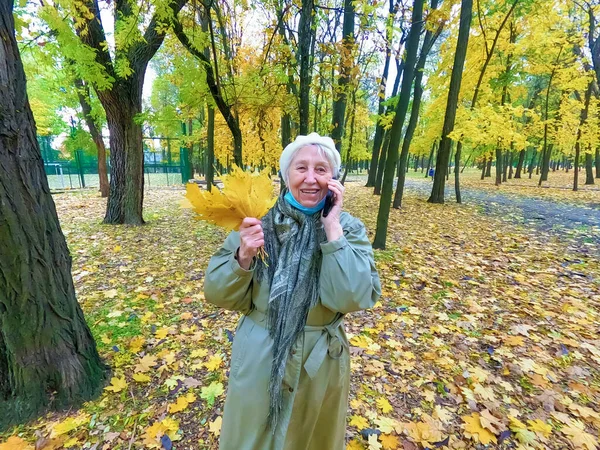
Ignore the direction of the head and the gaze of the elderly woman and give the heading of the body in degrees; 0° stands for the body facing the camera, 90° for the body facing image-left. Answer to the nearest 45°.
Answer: approximately 0°

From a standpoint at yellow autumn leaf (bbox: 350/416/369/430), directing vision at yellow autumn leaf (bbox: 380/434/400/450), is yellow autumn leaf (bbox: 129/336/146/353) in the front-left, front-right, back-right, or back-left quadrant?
back-right

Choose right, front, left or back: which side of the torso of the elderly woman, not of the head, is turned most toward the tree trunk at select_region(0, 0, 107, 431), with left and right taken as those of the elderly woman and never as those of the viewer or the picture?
right

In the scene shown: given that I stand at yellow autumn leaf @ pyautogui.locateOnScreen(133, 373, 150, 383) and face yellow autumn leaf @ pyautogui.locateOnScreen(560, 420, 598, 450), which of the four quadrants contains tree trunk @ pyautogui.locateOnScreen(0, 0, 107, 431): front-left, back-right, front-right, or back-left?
back-right

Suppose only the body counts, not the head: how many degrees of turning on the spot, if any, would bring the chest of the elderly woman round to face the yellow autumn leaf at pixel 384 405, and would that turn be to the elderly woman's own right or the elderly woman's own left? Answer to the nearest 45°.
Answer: approximately 135° to the elderly woman's own left

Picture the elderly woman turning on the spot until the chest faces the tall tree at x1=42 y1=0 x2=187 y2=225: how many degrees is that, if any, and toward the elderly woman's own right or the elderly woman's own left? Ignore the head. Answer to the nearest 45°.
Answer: approximately 135° to the elderly woman's own right

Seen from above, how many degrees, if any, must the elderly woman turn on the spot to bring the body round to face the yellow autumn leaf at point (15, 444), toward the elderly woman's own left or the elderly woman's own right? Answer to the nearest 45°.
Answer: approximately 90° to the elderly woman's own right

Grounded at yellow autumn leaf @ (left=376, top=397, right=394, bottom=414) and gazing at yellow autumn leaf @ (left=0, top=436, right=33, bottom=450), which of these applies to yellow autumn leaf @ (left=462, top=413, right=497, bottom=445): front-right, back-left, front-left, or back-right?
back-left

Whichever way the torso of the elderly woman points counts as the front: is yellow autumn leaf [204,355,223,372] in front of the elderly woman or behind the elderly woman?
behind

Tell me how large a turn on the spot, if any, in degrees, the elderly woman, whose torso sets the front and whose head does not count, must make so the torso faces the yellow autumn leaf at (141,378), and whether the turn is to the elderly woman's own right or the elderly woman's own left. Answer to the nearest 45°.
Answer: approximately 135° to the elderly woman's own right
